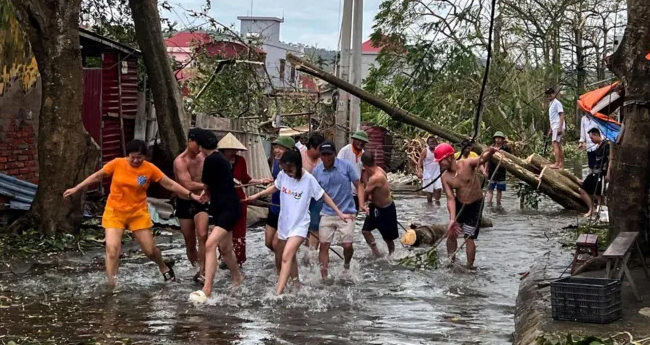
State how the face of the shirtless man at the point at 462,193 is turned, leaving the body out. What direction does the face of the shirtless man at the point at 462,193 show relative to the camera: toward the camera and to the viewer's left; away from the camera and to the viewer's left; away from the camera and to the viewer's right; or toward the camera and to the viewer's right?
toward the camera and to the viewer's left

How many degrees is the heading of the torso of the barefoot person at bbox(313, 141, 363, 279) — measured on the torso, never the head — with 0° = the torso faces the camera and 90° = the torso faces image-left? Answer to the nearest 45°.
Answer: approximately 0°

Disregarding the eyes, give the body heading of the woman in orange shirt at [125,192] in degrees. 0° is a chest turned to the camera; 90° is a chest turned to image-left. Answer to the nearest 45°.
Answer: approximately 0°

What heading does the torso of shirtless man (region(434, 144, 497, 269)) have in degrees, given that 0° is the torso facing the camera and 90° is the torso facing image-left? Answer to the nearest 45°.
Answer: approximately 45°

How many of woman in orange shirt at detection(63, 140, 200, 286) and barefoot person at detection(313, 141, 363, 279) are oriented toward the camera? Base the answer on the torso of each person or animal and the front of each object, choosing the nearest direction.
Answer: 2

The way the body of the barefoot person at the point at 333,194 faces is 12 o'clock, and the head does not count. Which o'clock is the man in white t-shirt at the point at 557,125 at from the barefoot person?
The man in white t-shirt is roughly at 7 o'clock from the barefoot person.

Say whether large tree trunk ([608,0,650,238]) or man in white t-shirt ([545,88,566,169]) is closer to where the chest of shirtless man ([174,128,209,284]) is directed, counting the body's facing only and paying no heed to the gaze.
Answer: the large tree trunk

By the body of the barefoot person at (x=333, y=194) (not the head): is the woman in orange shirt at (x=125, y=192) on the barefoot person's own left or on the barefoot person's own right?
on the barefoot person's own right
